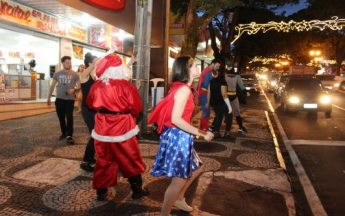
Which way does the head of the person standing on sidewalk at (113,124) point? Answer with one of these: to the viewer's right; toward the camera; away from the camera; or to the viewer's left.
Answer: away from the camera

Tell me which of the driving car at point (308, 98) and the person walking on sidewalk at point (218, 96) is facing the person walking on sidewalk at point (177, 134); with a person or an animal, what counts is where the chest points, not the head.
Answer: the driving car

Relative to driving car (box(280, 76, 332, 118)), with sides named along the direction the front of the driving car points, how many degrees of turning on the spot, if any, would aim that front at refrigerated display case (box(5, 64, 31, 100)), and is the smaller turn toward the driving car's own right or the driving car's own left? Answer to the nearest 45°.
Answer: approximately 45° to the driving car's own right

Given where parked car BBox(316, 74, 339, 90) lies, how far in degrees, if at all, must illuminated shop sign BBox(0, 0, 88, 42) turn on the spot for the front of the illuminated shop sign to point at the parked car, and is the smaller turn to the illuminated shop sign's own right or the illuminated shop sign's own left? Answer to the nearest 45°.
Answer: approximately 45° to the illuminated shop sign's own left
